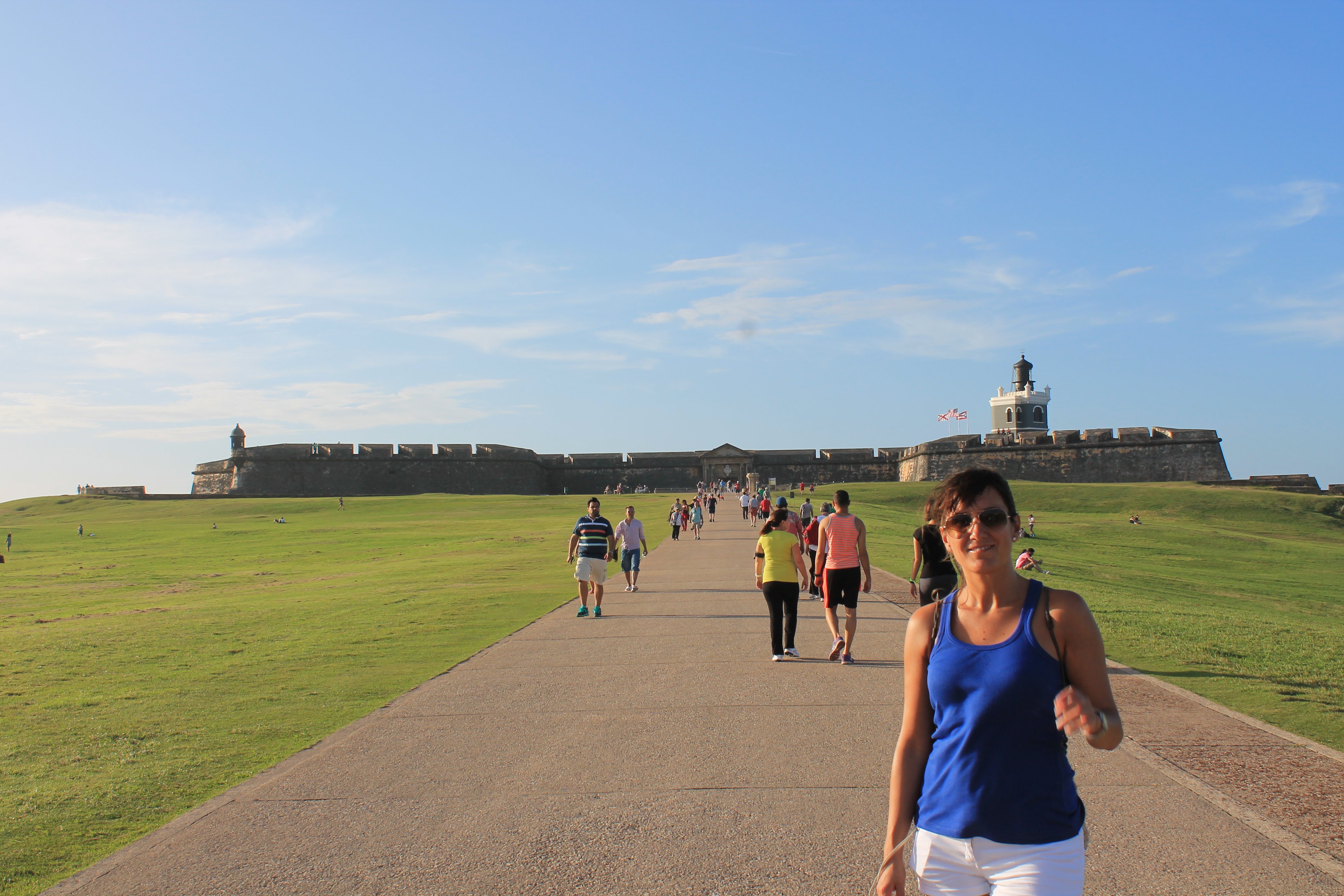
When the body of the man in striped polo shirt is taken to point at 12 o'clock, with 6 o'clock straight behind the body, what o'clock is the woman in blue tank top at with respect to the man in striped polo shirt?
The woman in blue tank top is roughly at 12 o'clock from the man in striped polo shirt.

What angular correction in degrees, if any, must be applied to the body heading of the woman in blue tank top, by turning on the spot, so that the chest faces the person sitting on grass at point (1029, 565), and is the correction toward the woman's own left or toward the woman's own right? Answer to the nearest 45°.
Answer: approximately 180°

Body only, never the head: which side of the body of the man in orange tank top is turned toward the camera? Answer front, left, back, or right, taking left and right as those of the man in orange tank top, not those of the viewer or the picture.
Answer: back

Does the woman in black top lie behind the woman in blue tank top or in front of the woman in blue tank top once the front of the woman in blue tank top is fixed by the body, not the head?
behind

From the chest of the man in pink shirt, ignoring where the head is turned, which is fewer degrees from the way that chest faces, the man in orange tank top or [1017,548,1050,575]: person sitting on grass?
the man in orange tank top

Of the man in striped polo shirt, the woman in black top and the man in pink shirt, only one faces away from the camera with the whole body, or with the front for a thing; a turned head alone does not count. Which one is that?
the woman in black top

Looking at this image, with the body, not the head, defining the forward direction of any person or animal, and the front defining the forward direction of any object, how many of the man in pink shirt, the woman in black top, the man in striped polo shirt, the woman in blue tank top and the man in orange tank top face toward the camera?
3

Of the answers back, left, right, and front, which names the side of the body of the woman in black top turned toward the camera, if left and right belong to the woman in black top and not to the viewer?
back
